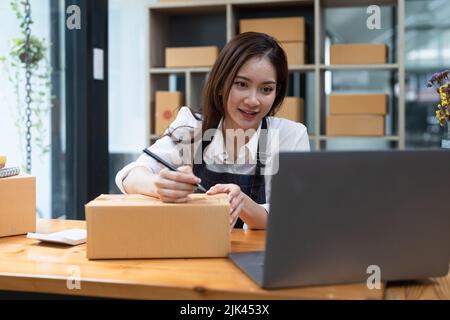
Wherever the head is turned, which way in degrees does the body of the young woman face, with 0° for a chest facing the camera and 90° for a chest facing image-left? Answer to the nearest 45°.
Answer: approximately 0°

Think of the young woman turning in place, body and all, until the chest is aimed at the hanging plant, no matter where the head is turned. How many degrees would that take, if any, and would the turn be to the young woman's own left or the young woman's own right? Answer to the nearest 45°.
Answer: approximately 135° to the young woman's own right

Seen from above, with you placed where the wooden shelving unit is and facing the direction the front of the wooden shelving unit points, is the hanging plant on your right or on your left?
on your right

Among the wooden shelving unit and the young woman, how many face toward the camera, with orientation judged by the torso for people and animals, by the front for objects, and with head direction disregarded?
2

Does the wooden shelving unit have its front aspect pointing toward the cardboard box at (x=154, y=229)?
yes

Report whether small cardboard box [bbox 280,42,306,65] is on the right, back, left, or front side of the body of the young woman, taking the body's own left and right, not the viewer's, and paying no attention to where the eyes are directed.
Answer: back

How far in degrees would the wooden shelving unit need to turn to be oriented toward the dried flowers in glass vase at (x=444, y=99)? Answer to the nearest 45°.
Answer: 0° — it already faces it

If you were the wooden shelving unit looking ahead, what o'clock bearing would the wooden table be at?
The wooden table is roughly at 12 o'clock from the wooden shelving unit.

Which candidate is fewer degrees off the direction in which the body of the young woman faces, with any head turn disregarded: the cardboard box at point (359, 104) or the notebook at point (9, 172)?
the notebook

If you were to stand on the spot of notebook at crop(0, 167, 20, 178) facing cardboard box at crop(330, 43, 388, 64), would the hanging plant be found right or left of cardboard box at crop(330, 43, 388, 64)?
left

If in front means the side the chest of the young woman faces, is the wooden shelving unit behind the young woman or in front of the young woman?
behind

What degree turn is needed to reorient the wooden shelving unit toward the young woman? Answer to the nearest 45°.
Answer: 0° — it already faces them
